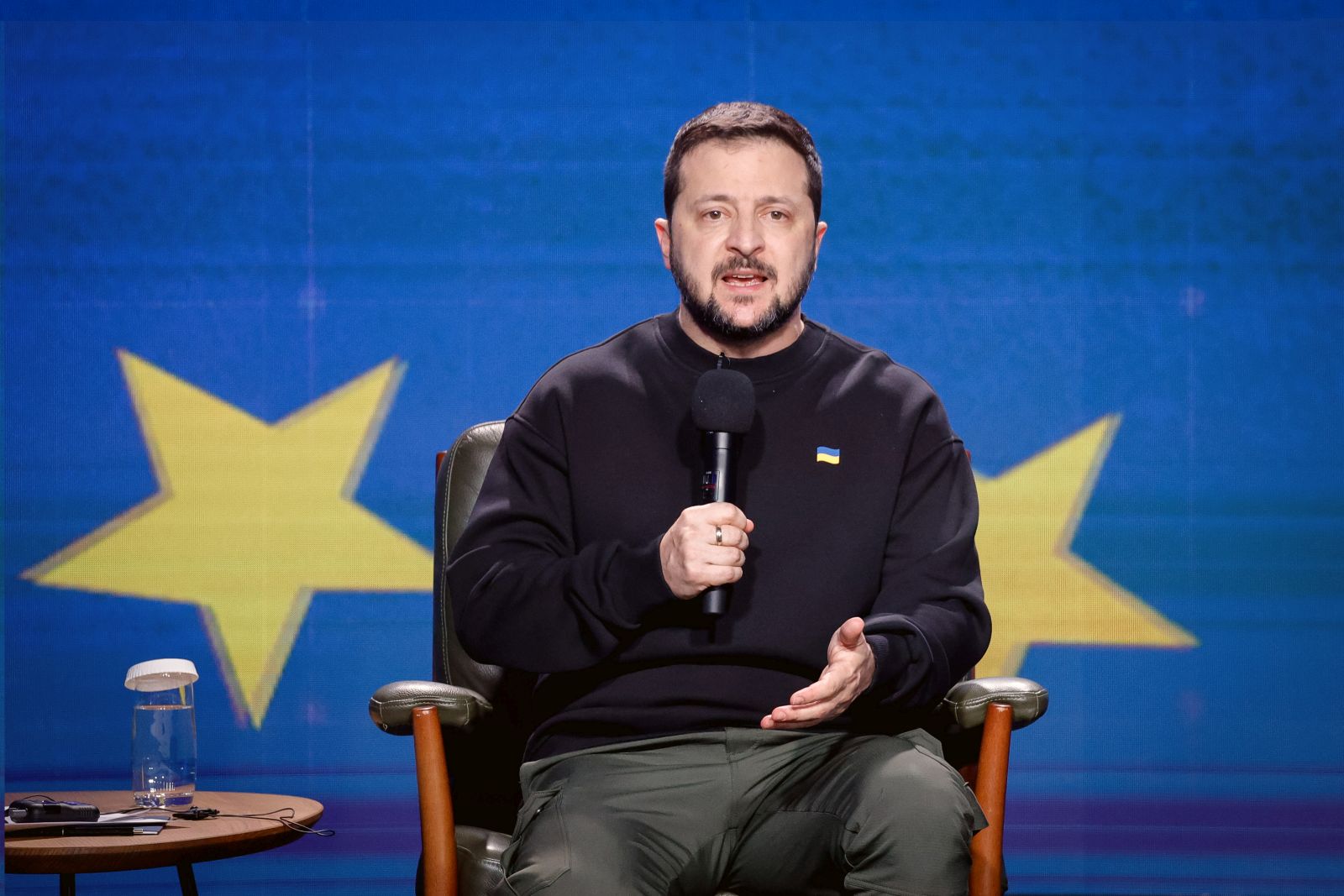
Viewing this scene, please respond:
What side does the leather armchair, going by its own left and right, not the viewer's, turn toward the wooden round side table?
right

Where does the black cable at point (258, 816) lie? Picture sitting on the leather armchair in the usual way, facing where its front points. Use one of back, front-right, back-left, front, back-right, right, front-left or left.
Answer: back-right

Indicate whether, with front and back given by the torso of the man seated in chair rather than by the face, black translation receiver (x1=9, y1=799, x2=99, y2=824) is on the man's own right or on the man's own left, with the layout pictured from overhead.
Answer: on the man's own right

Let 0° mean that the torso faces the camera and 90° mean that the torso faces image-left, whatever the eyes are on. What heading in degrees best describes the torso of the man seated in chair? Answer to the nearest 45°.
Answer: approximately 0°
